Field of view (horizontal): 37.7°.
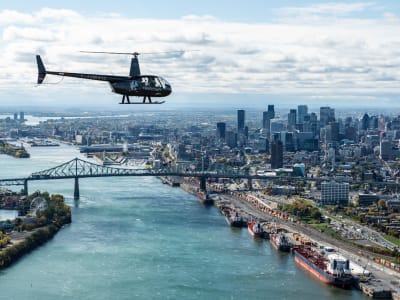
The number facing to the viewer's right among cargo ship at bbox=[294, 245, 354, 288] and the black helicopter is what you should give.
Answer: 1

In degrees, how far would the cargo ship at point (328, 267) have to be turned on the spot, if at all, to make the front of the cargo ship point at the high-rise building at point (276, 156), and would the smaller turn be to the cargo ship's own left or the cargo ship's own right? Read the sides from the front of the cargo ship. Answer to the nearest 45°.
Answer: approximately 45° to the cargo ship's own right

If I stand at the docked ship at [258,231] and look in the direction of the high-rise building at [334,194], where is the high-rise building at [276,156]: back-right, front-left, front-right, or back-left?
front-left

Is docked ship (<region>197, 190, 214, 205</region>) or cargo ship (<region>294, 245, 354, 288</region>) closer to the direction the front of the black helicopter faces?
the cargo ship

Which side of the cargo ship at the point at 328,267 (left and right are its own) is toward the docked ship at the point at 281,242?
front

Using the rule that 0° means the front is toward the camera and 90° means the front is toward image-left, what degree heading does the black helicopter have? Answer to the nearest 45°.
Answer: approximately 270°

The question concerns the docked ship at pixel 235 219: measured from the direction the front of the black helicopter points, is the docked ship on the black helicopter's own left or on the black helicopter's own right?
on the black helicopter's own left

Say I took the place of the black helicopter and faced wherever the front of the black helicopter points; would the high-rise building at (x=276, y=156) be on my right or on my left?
on my left

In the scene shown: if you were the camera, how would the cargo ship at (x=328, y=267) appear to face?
facing away from the viewer and to the left of the viewer

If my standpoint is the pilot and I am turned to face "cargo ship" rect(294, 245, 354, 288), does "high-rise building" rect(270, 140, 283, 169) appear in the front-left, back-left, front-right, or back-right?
front-left

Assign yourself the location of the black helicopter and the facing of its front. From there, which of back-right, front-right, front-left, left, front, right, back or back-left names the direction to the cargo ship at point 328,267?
front-left

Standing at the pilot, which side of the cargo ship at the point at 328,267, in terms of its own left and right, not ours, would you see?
left

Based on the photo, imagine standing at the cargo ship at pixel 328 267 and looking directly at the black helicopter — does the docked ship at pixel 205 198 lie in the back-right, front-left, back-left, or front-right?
back-right
